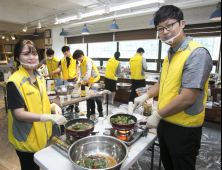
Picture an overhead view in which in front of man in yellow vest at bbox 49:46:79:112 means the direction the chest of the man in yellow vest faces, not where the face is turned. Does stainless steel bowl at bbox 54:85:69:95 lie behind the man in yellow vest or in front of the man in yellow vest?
in front

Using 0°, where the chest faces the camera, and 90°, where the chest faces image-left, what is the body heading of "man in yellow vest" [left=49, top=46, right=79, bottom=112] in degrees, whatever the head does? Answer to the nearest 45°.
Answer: approximately 45°

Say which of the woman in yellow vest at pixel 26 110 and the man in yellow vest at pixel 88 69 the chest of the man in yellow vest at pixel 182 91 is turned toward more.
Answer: the woman in yellow vest

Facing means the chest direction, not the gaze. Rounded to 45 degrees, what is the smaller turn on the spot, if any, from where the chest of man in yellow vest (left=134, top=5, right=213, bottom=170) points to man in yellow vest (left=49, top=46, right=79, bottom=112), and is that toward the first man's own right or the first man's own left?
approximately 90° to the first man's own right
